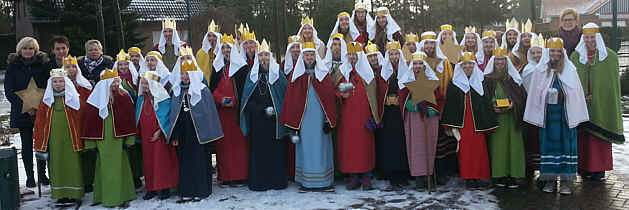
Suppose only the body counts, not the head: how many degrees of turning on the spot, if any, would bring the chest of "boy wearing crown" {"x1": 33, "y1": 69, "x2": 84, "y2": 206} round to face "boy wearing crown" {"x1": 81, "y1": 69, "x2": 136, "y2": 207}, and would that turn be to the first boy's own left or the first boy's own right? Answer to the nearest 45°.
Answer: approximately 45° to the first boy's own left

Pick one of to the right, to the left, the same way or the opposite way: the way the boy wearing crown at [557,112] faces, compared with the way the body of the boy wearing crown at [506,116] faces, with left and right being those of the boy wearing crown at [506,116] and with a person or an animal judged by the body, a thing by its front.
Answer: the same way

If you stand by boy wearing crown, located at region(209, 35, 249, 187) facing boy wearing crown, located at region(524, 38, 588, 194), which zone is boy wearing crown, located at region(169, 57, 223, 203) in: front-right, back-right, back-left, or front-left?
back-right

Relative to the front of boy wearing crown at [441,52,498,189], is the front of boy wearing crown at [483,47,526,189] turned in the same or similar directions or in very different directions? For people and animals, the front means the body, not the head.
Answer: same or similar directions

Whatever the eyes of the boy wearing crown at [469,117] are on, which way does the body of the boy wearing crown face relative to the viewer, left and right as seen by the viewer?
facing the viewer

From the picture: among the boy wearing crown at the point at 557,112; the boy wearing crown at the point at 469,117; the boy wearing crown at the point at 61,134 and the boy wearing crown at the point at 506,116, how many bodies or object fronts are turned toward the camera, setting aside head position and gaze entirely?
4

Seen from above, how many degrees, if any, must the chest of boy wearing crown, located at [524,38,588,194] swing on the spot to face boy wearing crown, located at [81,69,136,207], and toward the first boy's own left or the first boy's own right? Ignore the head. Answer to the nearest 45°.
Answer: approximately 45° to the first boy's own right

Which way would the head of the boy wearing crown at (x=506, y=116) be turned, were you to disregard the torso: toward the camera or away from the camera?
toward the camera

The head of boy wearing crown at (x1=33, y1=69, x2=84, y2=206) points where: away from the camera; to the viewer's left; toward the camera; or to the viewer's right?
toward the camera

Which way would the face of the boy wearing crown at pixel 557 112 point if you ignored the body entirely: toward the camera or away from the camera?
toward the camera

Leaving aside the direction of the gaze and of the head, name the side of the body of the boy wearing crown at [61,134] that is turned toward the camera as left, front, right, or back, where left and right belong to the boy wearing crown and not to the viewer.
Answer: front

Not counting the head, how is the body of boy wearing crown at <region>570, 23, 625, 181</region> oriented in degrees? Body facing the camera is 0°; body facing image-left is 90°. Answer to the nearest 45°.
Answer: approximately 45°

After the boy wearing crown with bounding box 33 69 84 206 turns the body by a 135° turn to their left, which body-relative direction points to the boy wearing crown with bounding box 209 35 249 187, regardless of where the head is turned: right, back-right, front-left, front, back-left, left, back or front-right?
front-right

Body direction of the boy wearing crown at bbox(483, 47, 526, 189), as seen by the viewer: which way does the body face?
toward the camera
